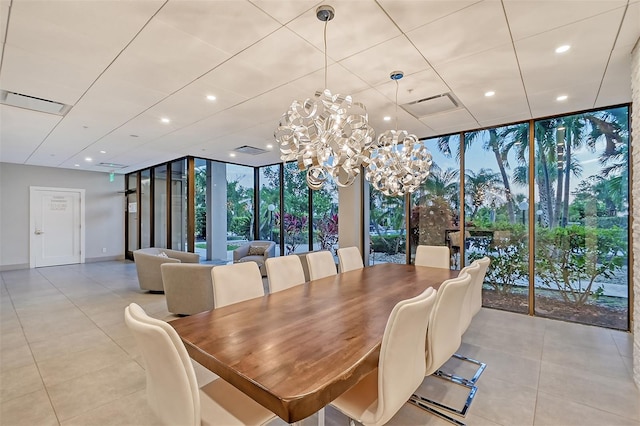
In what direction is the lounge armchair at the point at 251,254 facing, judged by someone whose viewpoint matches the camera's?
facing the viewer and to the left of the viewer

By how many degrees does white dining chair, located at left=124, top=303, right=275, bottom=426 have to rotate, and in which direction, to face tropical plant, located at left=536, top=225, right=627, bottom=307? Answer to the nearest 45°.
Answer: approximately 45° to its right

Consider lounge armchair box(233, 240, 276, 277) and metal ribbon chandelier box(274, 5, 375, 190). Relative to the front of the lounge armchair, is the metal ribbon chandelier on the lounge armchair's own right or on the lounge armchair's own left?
on the lounge armchair's own left

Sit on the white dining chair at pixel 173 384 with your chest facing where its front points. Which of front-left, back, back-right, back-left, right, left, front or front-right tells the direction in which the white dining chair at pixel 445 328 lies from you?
front-right

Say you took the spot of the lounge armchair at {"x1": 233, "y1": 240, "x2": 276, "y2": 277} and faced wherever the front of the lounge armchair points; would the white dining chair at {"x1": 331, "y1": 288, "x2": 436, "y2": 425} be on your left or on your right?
on your left

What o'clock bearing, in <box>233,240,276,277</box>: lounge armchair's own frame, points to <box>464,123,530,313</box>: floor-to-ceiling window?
The floor-to-ceiling window is roughly at 9 o'clock from the lounge armchair.

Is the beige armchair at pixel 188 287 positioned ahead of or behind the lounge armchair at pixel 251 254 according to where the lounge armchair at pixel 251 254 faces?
ahead

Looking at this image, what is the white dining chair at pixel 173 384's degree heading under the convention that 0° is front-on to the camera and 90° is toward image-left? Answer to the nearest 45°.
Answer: approximately 225°

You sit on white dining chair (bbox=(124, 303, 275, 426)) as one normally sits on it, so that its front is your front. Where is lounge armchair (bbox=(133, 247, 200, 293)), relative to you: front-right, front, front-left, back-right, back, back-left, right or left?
front-left

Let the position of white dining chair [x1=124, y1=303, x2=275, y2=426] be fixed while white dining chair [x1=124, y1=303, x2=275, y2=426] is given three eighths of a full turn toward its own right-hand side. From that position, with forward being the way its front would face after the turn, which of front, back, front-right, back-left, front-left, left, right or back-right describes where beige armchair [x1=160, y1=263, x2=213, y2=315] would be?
back

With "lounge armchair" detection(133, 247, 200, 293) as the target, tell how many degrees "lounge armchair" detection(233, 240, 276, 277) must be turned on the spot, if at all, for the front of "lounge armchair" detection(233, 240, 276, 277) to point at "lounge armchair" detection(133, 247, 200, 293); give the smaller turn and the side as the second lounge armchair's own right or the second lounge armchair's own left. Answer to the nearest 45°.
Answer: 0° — it already faces it

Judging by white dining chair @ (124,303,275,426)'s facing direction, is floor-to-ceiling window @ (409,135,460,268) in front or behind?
in front

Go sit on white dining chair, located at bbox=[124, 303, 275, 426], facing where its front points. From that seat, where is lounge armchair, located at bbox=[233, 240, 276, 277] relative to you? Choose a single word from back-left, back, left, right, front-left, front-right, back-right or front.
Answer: front-left

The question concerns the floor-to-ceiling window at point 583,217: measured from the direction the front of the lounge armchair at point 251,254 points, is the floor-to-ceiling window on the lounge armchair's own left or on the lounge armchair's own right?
on the lounge armchair's own left

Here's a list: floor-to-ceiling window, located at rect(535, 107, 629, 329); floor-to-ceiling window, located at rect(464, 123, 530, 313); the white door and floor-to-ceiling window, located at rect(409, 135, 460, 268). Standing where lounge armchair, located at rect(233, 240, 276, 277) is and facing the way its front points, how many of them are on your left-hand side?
3

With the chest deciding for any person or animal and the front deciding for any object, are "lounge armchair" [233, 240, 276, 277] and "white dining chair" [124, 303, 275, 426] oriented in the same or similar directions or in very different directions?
very different directions

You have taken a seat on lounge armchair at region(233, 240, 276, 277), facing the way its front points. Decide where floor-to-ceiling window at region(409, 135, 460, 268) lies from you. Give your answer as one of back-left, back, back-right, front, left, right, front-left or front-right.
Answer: left
